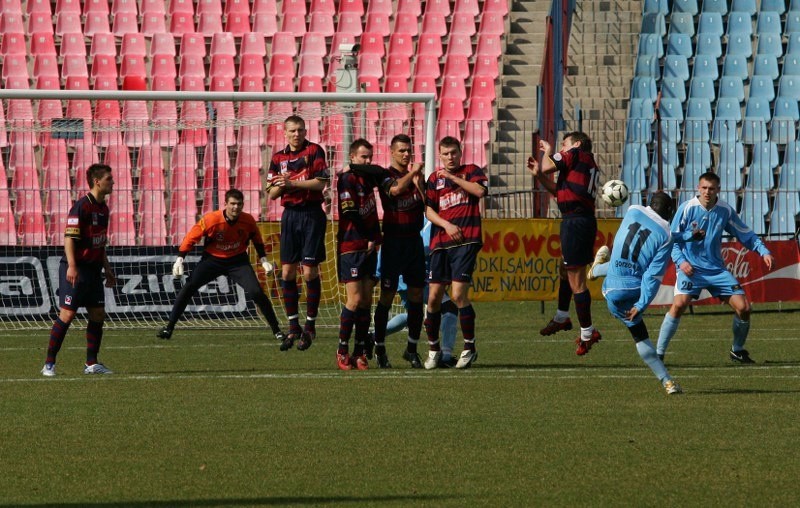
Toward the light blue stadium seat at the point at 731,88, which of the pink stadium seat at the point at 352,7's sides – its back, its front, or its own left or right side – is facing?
left

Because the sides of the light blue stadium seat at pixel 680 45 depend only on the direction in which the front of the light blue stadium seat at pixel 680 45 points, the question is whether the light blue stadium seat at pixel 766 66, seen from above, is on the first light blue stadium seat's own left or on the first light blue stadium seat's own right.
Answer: on the first light blue stadium seat's own left

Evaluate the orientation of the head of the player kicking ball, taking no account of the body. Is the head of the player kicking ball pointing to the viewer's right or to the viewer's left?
to the viewer's left

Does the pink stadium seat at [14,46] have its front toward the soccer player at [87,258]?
yes

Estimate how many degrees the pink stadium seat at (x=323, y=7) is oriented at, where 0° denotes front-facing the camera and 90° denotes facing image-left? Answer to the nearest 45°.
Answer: approximately 0°

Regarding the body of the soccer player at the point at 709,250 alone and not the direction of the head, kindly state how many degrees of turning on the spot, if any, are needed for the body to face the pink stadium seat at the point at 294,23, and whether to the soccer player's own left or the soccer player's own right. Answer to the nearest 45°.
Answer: approximately 135° to the soccer player's own right

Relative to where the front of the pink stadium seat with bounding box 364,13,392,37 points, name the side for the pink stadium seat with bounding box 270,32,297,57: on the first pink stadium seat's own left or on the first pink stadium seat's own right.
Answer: on the first pink stadium seat's own right

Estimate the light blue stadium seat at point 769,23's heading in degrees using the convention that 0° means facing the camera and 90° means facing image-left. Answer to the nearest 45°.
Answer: approximately 0°

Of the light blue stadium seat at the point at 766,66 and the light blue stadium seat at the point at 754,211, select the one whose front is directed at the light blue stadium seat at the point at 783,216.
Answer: the light blue stadium seat at the point at 766,66

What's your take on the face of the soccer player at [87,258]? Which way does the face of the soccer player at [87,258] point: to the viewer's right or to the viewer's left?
to the viewer's right

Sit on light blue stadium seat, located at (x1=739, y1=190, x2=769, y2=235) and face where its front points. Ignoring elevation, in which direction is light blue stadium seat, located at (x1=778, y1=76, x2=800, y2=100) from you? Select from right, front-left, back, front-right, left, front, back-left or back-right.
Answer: back
